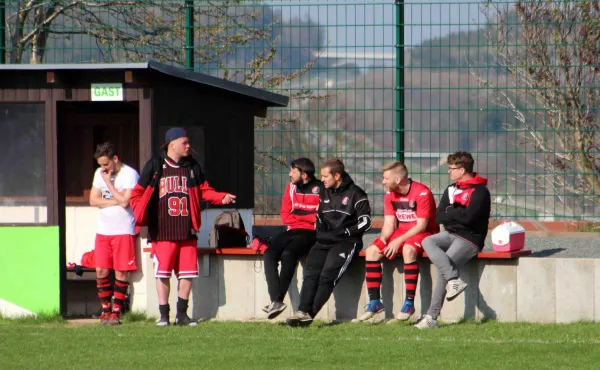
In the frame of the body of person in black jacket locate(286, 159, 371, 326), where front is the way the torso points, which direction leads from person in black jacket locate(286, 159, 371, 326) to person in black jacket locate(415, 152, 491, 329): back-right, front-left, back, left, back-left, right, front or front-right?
back-left

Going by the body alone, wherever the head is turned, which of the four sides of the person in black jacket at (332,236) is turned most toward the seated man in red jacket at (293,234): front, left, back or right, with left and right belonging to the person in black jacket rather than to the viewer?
right

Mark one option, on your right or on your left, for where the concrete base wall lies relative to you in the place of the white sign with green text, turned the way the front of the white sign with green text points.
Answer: on your left

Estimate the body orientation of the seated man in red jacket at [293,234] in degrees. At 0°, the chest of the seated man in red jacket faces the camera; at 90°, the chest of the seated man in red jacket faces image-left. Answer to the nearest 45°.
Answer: approximately 45°

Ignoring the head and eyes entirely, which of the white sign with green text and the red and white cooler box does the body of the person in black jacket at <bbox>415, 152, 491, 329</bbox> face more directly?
the white sign with green text

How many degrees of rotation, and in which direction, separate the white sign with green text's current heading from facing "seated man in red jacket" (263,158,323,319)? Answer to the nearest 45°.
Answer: approximately 45° to its left

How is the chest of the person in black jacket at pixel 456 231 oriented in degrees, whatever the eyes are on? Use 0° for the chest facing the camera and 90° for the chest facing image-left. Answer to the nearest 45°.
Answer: approximately 45°

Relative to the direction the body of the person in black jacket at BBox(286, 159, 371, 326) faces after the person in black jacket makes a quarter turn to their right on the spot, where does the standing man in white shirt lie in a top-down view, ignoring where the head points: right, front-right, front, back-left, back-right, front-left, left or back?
front-left

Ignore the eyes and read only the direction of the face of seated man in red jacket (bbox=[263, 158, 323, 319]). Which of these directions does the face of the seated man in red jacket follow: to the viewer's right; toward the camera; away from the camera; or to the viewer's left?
to the viewer's left

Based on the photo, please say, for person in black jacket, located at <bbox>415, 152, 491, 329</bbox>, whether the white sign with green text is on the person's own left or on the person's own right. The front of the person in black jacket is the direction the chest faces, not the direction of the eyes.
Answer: on the person's own right

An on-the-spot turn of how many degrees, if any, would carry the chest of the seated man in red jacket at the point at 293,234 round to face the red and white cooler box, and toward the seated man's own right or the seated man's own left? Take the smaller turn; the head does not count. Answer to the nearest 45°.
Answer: approximately 135° to the seated man's own left
